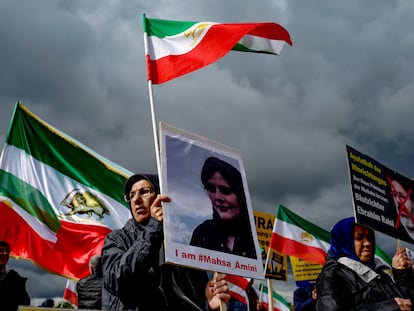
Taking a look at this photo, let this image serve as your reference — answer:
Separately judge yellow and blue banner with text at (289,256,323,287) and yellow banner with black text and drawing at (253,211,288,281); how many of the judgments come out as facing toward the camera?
2

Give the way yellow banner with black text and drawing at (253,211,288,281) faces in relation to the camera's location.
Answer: facing the viewer

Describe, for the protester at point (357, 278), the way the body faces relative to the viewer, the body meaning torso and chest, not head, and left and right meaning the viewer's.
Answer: facing the viewer and to the right of the viewer

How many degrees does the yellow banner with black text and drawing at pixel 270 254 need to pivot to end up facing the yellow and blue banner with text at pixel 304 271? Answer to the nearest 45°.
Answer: approximately 135° to its left

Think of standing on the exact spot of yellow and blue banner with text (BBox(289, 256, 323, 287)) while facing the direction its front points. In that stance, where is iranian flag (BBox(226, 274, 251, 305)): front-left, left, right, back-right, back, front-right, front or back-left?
right

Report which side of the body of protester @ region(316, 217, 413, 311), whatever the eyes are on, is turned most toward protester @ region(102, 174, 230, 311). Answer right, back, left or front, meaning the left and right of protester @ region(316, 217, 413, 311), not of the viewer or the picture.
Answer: right

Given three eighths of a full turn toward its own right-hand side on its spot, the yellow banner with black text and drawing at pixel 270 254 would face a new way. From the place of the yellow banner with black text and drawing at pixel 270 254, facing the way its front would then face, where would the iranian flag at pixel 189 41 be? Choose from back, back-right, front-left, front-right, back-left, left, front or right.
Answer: back-left

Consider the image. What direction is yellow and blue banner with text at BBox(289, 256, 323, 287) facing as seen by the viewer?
toward the camera

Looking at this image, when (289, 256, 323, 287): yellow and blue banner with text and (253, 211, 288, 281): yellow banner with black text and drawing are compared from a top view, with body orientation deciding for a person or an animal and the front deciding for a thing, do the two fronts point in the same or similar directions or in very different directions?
same or similar directions

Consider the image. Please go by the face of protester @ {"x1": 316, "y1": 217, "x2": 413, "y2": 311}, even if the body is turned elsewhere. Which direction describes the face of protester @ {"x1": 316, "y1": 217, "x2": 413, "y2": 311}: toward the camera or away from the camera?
toward the camera

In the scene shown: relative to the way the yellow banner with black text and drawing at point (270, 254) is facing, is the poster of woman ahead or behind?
ahead

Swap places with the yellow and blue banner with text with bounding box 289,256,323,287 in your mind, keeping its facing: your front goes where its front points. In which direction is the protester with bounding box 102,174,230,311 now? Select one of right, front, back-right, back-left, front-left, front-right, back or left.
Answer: front

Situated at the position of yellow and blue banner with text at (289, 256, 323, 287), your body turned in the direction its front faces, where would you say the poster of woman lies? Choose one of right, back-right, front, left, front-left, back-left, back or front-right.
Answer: front

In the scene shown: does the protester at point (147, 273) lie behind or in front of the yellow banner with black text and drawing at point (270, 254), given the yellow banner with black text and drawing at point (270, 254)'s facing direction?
in front
